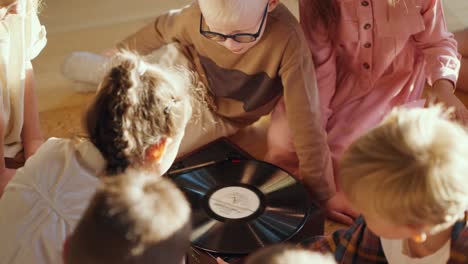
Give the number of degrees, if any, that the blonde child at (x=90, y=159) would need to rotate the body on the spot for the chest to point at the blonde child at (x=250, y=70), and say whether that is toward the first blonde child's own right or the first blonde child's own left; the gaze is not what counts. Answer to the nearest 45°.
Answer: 0° — they already face them

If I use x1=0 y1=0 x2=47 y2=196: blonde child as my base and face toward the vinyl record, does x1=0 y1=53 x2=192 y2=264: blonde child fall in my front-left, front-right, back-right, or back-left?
front-right

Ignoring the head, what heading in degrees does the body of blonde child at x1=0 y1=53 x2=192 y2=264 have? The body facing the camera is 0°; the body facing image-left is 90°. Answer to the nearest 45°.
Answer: approximately 225°

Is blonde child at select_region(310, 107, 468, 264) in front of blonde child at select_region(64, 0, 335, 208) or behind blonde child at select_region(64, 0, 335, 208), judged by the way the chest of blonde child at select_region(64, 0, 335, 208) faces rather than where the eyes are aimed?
in front

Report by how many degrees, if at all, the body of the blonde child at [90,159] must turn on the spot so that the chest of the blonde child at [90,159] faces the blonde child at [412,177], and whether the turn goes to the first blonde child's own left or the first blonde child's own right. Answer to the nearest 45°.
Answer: approximately 90° to the first blonde child's own right

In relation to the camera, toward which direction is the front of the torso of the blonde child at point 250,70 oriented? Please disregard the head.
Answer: toward the camera

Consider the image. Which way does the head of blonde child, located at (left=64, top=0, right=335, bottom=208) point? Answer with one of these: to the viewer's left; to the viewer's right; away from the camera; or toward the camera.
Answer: toward the camera

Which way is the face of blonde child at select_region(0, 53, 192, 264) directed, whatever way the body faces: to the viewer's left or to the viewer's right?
to the viewer's right

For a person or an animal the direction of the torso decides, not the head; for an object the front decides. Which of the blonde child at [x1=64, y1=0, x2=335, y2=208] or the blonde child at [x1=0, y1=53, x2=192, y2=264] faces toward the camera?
the blonde child at [x1=64, y1=0, x2=335, y2=208]

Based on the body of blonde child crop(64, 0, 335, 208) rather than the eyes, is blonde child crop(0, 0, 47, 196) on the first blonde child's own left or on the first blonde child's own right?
on the first blonde child's own right

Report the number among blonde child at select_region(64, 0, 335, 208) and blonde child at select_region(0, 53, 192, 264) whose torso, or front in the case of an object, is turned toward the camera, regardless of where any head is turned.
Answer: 1
